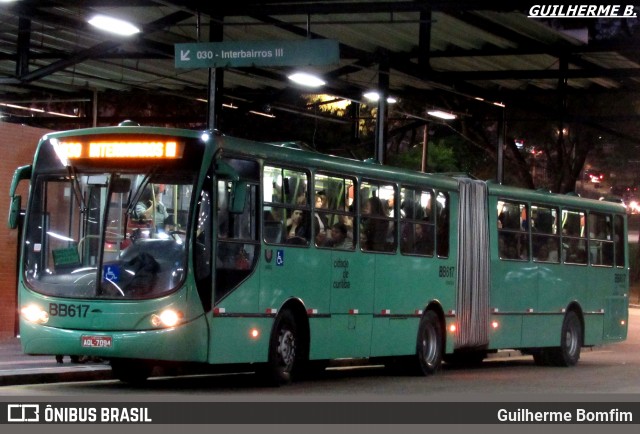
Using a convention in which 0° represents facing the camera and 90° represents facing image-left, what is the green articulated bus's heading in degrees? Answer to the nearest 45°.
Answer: approximately 45°
